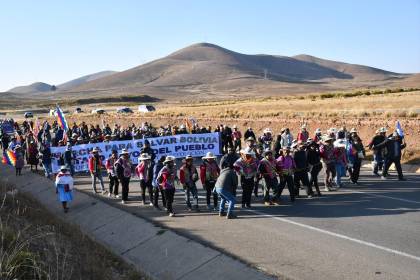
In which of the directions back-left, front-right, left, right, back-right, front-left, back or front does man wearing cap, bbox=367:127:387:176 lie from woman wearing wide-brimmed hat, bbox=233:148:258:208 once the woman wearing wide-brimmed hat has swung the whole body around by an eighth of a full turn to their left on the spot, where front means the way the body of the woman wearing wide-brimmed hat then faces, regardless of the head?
left

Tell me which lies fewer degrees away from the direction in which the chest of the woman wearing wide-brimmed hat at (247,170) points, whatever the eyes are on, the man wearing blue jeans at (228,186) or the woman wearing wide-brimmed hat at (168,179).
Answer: the man wearing blue jeans

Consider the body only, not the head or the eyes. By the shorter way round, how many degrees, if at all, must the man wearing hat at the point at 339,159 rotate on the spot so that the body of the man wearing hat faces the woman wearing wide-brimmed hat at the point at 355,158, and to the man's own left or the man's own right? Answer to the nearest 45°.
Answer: approximately 90° to the man's own left

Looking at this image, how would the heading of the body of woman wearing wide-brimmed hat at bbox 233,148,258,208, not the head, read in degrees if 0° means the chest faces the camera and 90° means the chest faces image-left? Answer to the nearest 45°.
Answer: approximately 0°

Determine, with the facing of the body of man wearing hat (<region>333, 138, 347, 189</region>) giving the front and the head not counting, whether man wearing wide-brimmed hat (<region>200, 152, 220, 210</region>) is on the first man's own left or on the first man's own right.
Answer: on the first man's own right

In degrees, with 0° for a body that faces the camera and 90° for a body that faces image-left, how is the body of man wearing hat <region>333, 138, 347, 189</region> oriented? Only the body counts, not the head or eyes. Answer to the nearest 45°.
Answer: approximately 315°

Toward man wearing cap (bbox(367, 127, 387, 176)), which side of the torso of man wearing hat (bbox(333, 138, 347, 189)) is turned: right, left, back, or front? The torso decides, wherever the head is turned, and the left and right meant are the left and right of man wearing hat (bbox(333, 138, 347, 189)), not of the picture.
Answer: left

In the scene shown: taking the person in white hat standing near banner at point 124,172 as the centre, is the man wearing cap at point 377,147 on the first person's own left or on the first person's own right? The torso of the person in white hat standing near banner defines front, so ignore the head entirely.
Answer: on the first person's own left

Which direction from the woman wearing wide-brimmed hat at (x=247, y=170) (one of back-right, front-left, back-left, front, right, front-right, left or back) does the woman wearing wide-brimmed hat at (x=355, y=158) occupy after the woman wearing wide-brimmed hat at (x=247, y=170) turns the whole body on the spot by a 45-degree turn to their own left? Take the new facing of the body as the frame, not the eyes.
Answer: left
